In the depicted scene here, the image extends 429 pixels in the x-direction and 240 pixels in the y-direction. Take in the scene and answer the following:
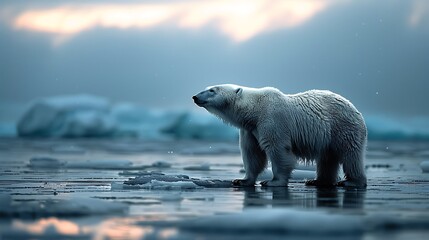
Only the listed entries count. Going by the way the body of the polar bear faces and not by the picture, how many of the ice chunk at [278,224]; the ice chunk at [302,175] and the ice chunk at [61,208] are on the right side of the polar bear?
1

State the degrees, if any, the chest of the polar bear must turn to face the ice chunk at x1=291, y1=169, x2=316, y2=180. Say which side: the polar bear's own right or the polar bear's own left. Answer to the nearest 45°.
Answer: approximately 90° to the polar bear's own right

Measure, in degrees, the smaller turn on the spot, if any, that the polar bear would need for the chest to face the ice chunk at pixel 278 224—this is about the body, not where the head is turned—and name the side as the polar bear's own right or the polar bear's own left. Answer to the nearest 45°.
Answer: approximately 90° to the polar bear's own left

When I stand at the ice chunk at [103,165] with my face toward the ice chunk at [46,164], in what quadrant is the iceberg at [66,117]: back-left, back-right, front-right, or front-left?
front-right

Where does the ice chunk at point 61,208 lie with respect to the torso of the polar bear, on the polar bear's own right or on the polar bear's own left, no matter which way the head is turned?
on the polar bear's own left

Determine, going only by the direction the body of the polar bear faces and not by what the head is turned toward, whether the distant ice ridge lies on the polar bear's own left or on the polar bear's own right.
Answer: on the polar bear's own right

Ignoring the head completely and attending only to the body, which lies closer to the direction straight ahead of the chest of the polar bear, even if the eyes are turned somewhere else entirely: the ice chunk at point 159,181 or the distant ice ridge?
the ice chunk

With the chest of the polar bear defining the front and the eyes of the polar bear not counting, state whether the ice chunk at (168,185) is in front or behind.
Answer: in front

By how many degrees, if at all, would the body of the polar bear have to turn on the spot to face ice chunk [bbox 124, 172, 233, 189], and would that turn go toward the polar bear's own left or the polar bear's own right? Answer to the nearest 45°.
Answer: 0° — it already faces it

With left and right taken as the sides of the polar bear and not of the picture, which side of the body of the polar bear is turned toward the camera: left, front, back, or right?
left

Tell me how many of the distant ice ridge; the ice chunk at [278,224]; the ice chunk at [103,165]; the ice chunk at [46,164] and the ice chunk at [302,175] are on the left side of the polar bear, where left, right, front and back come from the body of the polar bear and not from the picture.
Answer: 1

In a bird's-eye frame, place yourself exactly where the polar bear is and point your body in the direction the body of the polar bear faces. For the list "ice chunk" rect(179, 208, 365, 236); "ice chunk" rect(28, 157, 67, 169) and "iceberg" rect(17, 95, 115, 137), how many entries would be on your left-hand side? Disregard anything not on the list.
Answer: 1

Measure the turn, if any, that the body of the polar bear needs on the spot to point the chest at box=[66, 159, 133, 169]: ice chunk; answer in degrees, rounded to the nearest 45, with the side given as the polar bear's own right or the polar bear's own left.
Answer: approximately 45° to the polar bear's own right

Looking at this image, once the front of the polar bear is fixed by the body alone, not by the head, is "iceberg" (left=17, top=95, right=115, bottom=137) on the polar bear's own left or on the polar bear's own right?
on the polar bear's own right
